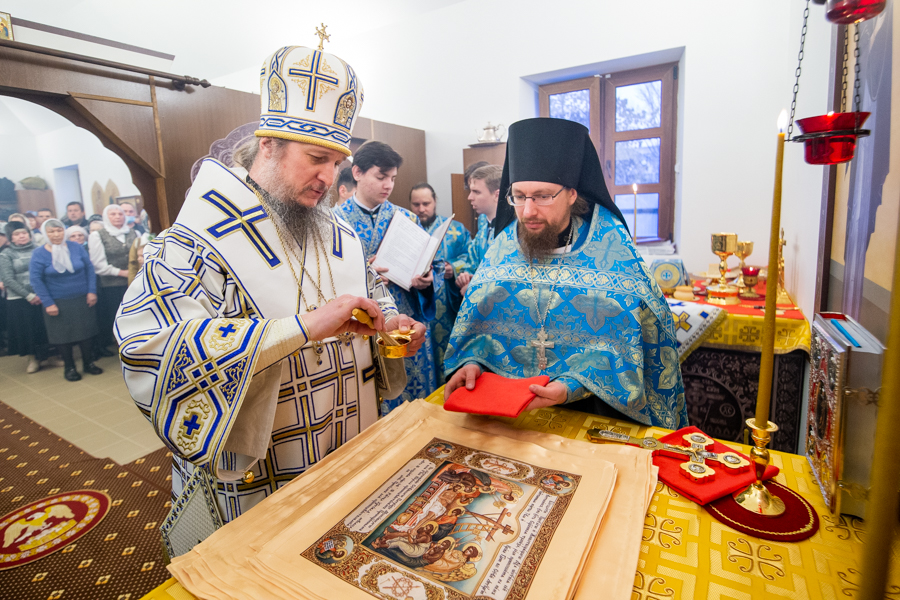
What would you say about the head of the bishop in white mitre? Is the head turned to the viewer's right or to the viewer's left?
to the viewer's right

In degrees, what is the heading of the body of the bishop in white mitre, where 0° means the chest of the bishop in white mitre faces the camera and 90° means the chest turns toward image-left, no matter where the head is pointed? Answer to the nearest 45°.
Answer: approximately 315°

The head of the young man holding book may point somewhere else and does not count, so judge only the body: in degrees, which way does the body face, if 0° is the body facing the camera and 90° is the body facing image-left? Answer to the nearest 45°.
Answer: approximately 315°

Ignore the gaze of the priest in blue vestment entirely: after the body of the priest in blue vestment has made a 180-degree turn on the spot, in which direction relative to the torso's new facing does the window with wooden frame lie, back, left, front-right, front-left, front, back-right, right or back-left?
front-left

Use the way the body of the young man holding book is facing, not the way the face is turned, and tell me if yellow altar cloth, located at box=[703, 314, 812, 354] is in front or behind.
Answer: in front

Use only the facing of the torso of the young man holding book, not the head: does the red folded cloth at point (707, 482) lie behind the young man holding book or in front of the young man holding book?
in front

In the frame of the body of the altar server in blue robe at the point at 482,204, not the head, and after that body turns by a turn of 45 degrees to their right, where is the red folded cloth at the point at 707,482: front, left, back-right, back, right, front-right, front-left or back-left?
left

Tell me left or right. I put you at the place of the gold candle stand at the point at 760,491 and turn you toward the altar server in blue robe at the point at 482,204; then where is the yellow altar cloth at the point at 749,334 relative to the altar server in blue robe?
right

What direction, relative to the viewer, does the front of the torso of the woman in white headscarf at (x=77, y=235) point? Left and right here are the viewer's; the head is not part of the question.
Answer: facing the viewer

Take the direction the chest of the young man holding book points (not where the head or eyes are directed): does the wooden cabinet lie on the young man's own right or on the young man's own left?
on the young man's own left

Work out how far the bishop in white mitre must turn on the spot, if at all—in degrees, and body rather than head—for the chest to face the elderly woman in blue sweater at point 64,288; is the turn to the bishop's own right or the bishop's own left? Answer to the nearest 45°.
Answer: approximately 180°

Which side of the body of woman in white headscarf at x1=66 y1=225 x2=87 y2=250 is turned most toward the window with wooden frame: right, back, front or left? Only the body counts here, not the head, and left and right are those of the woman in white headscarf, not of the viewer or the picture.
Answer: left

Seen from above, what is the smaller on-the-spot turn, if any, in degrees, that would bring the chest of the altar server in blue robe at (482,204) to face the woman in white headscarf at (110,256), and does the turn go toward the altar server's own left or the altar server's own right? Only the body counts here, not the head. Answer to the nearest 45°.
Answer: approximately 45° to the altar server's own right

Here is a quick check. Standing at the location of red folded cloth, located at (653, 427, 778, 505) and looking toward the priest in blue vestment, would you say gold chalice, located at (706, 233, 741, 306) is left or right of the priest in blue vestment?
right

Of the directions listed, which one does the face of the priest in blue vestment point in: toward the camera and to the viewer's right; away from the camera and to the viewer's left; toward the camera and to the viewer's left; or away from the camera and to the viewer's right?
toward the camera and to the viewer's left

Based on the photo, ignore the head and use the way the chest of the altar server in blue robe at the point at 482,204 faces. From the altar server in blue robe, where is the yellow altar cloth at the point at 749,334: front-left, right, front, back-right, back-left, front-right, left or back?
left
